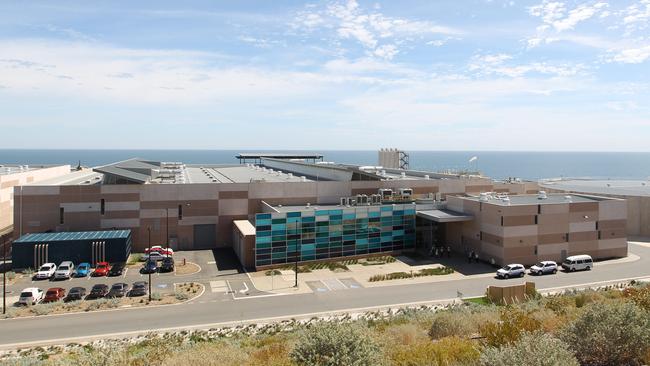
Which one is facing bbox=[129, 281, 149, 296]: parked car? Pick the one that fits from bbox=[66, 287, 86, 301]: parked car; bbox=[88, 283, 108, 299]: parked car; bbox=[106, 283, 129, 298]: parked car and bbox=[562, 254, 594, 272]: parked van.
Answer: bbox=[562, 254, 594, 272]: parked van

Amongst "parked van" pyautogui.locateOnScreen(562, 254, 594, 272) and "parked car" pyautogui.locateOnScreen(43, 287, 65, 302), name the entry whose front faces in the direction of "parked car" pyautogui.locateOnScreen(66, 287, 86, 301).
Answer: "parked van" pyautogui.locateOnScreen(562, 254, 594, 272)

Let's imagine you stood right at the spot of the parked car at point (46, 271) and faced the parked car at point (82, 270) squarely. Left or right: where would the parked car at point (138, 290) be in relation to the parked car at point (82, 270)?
right

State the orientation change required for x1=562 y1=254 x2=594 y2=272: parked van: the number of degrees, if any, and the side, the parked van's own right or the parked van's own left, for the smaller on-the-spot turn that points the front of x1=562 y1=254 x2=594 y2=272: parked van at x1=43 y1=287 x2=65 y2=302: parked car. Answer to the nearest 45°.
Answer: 0° — it already faces it

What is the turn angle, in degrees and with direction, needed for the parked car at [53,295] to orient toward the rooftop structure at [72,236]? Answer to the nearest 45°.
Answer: approximately 135° to its right

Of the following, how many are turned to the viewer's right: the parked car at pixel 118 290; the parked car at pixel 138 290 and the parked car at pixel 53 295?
0

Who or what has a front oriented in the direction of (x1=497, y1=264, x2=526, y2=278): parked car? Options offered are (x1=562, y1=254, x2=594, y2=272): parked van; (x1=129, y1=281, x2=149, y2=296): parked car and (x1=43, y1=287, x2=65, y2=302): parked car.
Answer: (x1=562, y1=254, x2=594, y2=272): parked van

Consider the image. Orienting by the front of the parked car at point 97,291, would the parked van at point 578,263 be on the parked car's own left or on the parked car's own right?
on the parked car's own left
